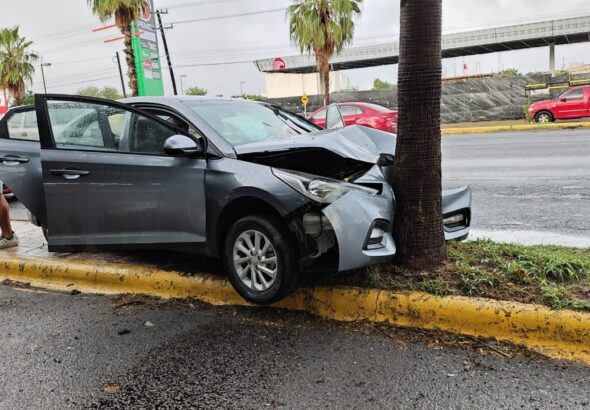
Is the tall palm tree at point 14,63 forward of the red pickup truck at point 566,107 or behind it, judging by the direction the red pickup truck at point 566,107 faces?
forward

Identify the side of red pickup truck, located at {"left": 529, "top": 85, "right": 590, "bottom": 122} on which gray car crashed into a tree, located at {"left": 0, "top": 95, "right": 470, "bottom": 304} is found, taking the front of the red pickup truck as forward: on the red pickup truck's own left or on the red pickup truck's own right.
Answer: on the red pickup truck's own left

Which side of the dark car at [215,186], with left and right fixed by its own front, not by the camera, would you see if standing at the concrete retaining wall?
left

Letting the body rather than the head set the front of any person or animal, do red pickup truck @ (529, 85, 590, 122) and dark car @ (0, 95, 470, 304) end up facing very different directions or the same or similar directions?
very different directions

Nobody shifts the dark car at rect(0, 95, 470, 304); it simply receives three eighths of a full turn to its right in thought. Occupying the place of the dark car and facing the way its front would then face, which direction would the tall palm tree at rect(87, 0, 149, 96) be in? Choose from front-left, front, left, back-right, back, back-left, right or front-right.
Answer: right

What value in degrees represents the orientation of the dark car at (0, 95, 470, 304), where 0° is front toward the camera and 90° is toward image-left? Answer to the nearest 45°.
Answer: approximately 315°

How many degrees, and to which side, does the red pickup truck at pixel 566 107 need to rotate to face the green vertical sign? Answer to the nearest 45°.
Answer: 0° — it already faces it

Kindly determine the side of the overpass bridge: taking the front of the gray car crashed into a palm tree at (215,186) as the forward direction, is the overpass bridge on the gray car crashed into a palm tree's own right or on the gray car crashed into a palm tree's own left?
on the gray car crashed into a palm tree's own left

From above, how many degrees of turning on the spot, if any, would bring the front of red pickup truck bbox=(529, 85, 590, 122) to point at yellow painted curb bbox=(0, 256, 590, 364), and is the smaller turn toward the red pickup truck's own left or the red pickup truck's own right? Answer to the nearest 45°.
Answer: approximately 90° to the red pickup truck's own left

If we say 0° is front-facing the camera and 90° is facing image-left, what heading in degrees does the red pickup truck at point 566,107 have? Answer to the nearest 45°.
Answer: approximately 90°

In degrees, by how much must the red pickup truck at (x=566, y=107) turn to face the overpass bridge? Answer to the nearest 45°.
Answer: approximately 90° to its right

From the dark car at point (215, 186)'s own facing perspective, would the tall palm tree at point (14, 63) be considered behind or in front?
behind

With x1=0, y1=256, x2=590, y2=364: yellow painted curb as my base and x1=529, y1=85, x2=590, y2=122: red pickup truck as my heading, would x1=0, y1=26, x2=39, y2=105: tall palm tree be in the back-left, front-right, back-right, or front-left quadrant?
front-left

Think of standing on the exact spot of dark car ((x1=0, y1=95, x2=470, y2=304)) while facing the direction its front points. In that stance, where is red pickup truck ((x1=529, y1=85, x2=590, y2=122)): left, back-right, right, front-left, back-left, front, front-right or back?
left

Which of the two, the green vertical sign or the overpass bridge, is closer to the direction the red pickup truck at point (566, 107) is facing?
the green vertical sign

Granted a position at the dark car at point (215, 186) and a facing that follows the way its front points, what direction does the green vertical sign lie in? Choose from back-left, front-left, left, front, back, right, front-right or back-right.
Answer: back-left

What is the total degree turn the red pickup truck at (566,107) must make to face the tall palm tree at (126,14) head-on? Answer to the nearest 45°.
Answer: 0° — it already faces it
